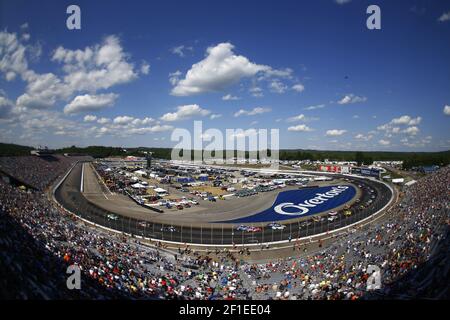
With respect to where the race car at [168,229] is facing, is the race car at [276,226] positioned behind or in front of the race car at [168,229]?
in front

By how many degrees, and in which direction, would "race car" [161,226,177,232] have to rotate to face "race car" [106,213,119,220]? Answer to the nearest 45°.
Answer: approximately 135° to its left

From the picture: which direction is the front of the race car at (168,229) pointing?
to the viewer's right
